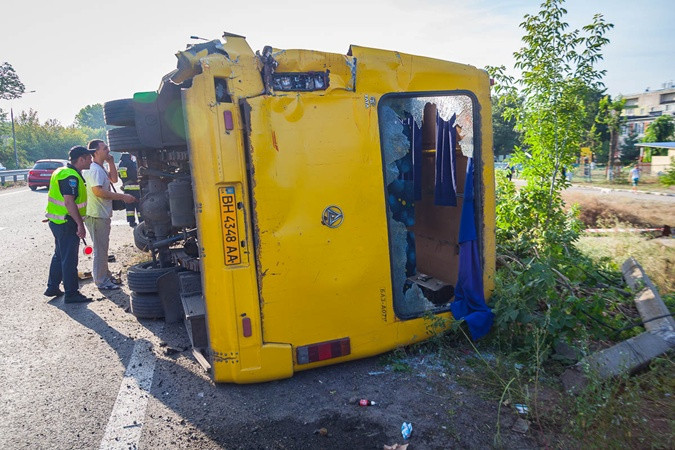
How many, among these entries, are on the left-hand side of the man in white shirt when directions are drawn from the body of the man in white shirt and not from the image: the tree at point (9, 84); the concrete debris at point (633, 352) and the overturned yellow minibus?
1

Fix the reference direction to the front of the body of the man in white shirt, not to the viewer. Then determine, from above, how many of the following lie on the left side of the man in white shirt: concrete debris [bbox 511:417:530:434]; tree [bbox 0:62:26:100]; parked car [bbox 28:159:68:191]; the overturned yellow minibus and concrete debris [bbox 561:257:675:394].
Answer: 2

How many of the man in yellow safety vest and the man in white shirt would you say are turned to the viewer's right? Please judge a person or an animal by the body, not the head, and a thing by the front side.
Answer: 2

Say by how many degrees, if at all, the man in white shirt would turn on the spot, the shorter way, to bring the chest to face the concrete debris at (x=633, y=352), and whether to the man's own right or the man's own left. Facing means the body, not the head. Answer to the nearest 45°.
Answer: approximately 45° to the man's own right

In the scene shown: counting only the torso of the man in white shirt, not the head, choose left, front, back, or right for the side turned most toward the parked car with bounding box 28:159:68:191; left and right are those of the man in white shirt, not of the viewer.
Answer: left

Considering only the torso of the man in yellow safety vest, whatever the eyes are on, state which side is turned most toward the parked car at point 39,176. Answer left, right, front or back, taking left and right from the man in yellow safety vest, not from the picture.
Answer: left

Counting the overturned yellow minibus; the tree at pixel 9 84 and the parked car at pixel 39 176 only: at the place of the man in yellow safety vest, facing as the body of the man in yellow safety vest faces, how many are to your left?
2

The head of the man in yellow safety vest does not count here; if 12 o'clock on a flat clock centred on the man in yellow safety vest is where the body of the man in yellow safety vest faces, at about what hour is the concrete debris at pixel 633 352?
The concrete debris is roughly at 2 o'clock from the man in yellow safety vest.

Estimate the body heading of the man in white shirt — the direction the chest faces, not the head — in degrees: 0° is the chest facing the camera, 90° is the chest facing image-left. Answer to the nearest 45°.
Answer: approximately 270°

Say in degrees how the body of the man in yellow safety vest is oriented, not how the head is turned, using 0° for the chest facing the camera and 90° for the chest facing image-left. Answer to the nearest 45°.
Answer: approximately 270°

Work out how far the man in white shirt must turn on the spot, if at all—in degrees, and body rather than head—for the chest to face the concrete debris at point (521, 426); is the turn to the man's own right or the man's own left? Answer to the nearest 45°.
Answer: approximately 45° to the man's own right

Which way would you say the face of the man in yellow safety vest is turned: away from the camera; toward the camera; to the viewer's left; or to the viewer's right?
to the viewer's right
